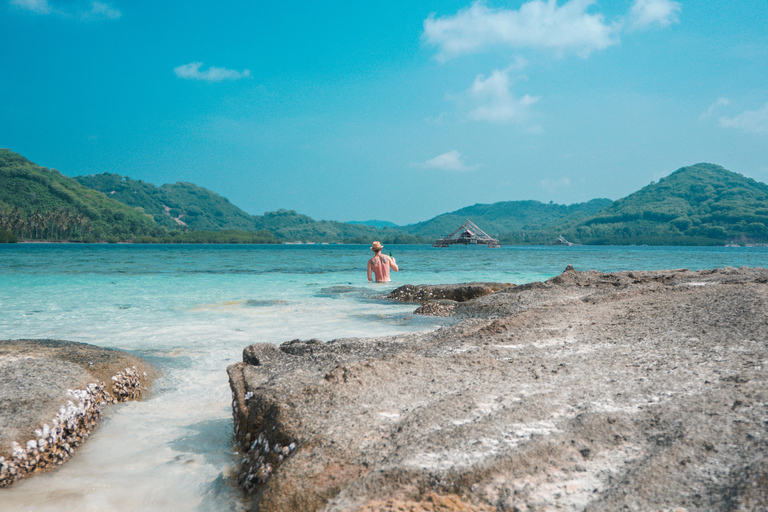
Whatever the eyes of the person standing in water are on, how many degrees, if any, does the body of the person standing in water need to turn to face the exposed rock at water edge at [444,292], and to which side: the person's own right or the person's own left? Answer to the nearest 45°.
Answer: approximately 180°

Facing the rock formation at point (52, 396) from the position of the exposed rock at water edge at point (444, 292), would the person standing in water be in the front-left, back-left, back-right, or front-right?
back-right

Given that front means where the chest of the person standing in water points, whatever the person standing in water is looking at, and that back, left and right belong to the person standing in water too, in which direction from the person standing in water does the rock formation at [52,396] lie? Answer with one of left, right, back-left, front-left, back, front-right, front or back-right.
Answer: back

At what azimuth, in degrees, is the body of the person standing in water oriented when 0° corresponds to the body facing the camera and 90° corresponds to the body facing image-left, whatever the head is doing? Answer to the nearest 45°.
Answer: approximately 180°
